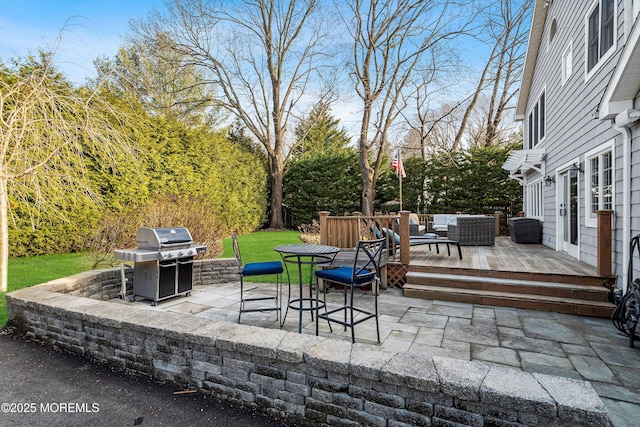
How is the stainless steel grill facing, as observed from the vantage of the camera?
facing the viewer and to the right of the viewer

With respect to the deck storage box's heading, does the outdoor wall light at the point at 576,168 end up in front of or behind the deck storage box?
in front

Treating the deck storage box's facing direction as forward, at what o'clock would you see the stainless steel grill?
The stainless steel grill is roughly at 1 o'clock from the deck storage box.

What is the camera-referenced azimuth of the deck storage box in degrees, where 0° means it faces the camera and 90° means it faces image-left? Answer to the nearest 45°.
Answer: approximately 0°

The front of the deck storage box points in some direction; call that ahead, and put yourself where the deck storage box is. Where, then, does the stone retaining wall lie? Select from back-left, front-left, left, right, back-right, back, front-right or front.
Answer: front

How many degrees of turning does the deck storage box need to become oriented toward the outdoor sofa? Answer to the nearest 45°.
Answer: approximately 45° to its right

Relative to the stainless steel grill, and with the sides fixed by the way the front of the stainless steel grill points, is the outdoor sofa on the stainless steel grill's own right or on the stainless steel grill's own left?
on the stainless steel grill's own left

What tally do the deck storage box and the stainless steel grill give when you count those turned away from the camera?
0

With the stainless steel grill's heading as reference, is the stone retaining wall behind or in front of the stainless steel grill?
in front
